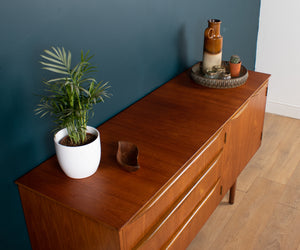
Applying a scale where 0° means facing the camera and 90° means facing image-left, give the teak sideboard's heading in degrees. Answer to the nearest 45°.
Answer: approximately 315°
